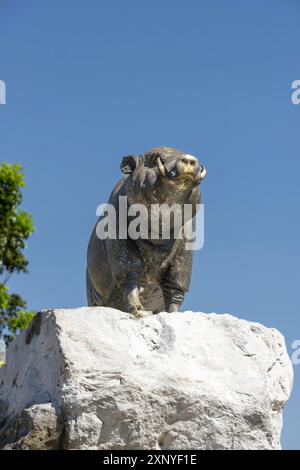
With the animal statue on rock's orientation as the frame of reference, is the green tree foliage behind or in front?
behind

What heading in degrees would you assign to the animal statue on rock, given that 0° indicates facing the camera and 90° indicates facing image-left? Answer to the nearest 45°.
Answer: approximately 315°
